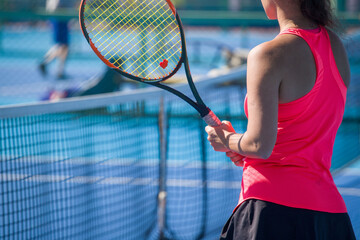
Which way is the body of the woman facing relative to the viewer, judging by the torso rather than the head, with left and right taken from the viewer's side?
facing away from the viewer and to the left of the viewer

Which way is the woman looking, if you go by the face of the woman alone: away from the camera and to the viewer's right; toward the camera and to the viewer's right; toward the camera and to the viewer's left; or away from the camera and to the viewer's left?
away from the camera and to the viewer's left

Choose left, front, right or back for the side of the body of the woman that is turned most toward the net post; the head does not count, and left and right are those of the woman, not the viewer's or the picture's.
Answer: front

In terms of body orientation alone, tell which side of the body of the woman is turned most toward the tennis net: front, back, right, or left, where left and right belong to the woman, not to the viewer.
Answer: front
